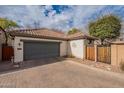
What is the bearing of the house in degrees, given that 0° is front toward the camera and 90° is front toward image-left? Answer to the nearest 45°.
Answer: approximately 315°

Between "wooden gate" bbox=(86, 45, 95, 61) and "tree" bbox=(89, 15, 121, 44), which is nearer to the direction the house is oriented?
the wooden gate

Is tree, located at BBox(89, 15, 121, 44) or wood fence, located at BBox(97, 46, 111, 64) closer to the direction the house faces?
the wood fence

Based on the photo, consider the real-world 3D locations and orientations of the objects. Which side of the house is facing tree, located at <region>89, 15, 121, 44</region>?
left

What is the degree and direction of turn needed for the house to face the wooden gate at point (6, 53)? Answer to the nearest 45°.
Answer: approximately 135° to its right
